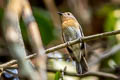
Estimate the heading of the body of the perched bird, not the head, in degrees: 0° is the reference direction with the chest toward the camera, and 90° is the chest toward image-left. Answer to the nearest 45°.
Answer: approximately 45°

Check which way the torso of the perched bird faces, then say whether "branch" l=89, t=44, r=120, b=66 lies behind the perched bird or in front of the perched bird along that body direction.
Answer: behind
